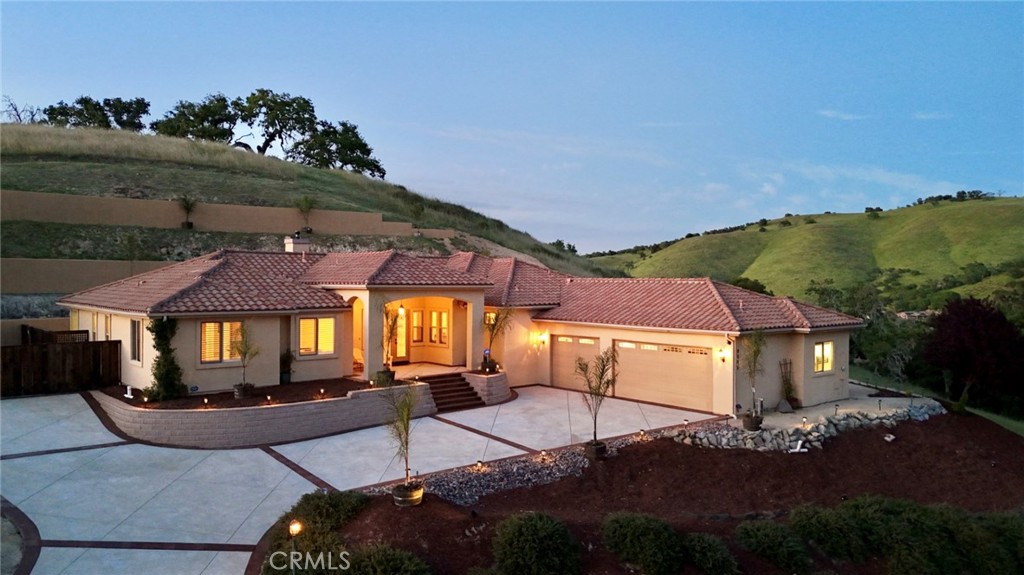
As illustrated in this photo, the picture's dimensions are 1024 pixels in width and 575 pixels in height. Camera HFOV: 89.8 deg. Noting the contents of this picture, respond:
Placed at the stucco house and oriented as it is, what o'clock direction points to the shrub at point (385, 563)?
The shrub is roughly at 12 o'clock from the stucco house.

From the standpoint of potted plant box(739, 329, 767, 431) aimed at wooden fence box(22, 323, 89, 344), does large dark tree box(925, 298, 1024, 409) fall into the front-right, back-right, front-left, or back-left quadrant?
back-right

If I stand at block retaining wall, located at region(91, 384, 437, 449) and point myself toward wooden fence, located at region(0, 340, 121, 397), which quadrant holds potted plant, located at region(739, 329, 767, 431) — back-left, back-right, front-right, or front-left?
back-right

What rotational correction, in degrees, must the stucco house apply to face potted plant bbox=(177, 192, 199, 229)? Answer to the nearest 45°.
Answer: approximately 135° to its right

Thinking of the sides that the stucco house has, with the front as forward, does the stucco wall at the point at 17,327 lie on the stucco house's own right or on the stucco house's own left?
on the stucco house's own right

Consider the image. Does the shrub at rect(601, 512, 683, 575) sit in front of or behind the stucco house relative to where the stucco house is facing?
in front

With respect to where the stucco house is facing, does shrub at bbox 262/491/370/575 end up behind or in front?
in front

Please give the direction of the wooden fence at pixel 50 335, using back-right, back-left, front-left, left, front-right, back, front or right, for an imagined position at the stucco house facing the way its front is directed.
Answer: right

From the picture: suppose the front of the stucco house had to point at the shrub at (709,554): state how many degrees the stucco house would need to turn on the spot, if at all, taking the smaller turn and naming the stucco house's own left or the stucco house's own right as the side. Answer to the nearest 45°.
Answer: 0° — it already faces it

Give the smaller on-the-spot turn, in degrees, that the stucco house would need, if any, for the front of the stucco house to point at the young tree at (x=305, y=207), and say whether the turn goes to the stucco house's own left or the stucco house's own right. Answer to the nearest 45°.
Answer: approximately 135° to the stucco house's own right

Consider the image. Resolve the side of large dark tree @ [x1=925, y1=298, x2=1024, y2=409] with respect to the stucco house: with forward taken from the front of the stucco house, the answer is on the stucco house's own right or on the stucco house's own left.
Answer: on the stucco house's own left

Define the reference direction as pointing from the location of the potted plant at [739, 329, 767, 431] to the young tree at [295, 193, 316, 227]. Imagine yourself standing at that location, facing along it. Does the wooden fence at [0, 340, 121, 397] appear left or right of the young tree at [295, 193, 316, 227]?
left

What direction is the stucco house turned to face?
toward the camera

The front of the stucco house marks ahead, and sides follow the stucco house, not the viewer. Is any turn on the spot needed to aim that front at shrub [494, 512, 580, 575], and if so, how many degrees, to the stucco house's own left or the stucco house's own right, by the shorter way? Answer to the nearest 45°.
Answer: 0° — it already faces it
